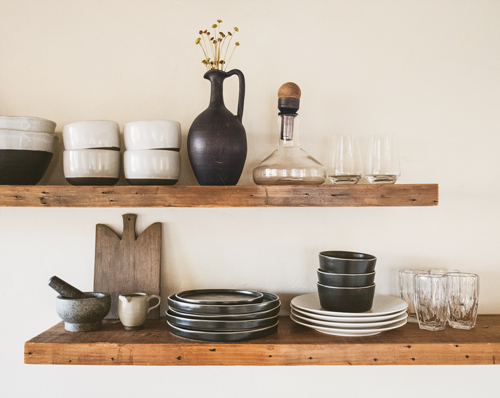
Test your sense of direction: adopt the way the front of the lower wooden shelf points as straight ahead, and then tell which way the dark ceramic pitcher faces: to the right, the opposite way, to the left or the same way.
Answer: to the right

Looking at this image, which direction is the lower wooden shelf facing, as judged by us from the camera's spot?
facing the viewer

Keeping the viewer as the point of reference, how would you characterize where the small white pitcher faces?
facing the viewer and to the left of the viewer

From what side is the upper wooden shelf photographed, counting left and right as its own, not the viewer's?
front

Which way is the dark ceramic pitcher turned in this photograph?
to the viewer's left
